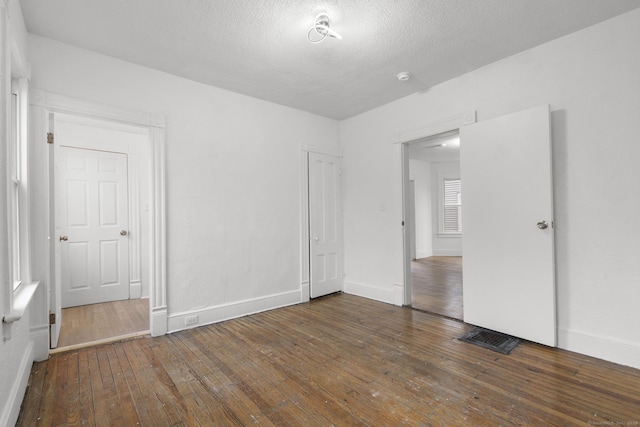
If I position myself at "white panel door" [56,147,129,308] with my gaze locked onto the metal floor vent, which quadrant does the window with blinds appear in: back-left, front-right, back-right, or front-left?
front-left

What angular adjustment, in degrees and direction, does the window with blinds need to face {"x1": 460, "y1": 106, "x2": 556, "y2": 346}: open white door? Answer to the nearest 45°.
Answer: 0° — it already faces it

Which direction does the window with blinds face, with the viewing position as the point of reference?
facing the viewer

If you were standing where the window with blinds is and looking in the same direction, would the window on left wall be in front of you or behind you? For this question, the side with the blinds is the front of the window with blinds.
in front

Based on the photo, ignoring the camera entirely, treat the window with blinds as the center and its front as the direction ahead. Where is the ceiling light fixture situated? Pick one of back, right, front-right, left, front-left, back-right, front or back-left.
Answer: front

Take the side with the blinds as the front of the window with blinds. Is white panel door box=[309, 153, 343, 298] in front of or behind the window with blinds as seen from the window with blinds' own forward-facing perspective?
in front

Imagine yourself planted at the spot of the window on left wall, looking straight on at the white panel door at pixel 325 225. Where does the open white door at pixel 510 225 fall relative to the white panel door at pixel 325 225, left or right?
right

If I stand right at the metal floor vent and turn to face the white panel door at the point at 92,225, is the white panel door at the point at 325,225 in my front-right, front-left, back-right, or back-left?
front-right

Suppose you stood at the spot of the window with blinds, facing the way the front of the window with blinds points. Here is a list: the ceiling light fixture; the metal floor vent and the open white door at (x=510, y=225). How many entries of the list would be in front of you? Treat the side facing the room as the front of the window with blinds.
3

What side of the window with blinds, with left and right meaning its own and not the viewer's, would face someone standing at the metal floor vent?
front

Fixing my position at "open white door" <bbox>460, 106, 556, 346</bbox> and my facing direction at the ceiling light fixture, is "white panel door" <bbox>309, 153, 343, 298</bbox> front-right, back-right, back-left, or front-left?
front-right
